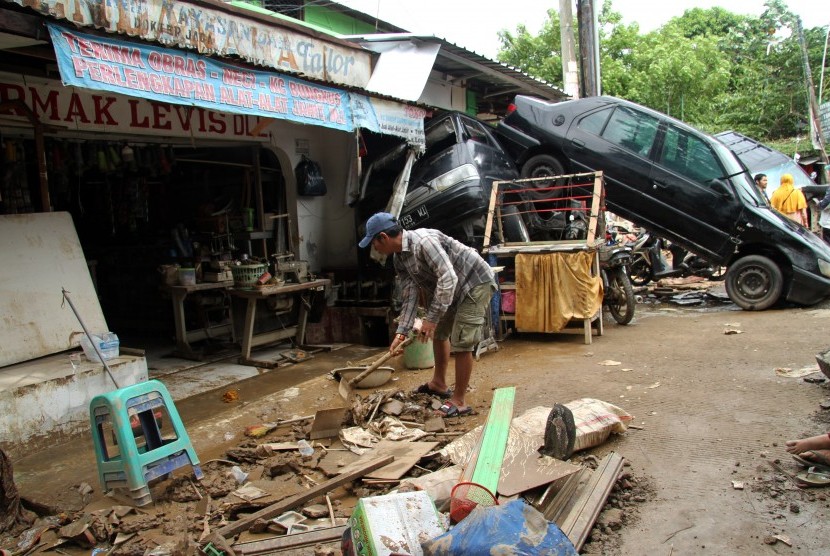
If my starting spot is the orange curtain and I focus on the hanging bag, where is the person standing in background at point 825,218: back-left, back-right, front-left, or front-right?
back-right

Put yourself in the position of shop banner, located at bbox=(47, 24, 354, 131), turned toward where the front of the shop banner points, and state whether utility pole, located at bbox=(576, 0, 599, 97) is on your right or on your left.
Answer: on your left

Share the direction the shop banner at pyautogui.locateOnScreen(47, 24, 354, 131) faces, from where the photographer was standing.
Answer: facing the viewer and to the right of the viewer

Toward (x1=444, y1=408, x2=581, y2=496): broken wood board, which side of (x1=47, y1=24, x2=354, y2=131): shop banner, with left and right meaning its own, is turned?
front
